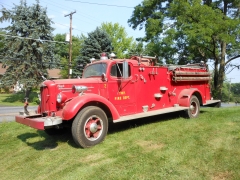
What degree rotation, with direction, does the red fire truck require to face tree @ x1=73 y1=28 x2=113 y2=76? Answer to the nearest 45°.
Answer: approximately 135° to its right

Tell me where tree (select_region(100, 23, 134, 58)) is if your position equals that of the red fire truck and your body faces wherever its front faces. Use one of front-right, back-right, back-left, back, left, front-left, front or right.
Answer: back-right

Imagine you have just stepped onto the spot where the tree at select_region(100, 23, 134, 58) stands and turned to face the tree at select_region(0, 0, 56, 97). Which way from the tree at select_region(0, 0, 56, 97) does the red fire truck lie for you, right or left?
left

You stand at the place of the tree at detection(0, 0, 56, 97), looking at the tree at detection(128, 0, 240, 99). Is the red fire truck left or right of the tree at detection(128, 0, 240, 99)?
right

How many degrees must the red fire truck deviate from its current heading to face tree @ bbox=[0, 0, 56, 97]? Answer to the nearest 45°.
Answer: approximately 90° to its right

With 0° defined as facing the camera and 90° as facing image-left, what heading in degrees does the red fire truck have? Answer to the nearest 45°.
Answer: approximately 45°

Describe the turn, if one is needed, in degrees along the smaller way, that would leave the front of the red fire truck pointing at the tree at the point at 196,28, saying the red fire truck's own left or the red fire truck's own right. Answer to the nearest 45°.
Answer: approximately 180°
